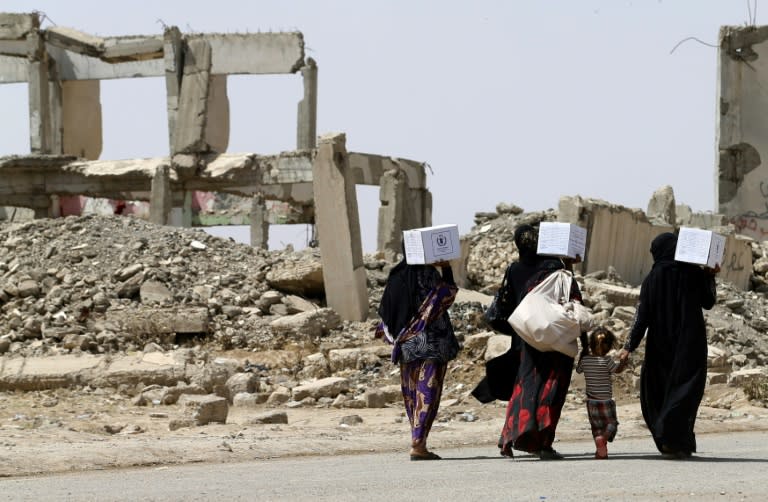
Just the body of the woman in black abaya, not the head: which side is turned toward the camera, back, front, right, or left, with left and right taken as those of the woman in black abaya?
back

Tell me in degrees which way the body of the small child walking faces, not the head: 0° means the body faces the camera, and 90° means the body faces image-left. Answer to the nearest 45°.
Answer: approximately 180°

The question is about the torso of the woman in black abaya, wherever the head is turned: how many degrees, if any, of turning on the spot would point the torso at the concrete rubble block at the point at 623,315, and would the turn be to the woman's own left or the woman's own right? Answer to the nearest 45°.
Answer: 0° — they already face it

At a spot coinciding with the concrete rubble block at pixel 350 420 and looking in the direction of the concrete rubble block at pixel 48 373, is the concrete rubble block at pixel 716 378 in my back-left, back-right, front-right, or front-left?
back-right

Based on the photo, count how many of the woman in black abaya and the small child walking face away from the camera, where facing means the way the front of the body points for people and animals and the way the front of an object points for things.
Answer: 2

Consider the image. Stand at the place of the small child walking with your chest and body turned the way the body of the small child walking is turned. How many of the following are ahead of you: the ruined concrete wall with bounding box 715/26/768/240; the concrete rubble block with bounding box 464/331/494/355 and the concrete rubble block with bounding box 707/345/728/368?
3

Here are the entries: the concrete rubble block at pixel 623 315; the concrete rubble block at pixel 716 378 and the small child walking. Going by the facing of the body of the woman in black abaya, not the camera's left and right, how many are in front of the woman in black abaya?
2

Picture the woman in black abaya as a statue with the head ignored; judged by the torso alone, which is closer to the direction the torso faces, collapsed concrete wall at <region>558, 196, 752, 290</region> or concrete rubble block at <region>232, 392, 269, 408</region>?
the collapsed concrete wall

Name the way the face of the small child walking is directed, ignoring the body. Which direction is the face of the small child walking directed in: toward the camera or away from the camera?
away from the camera
